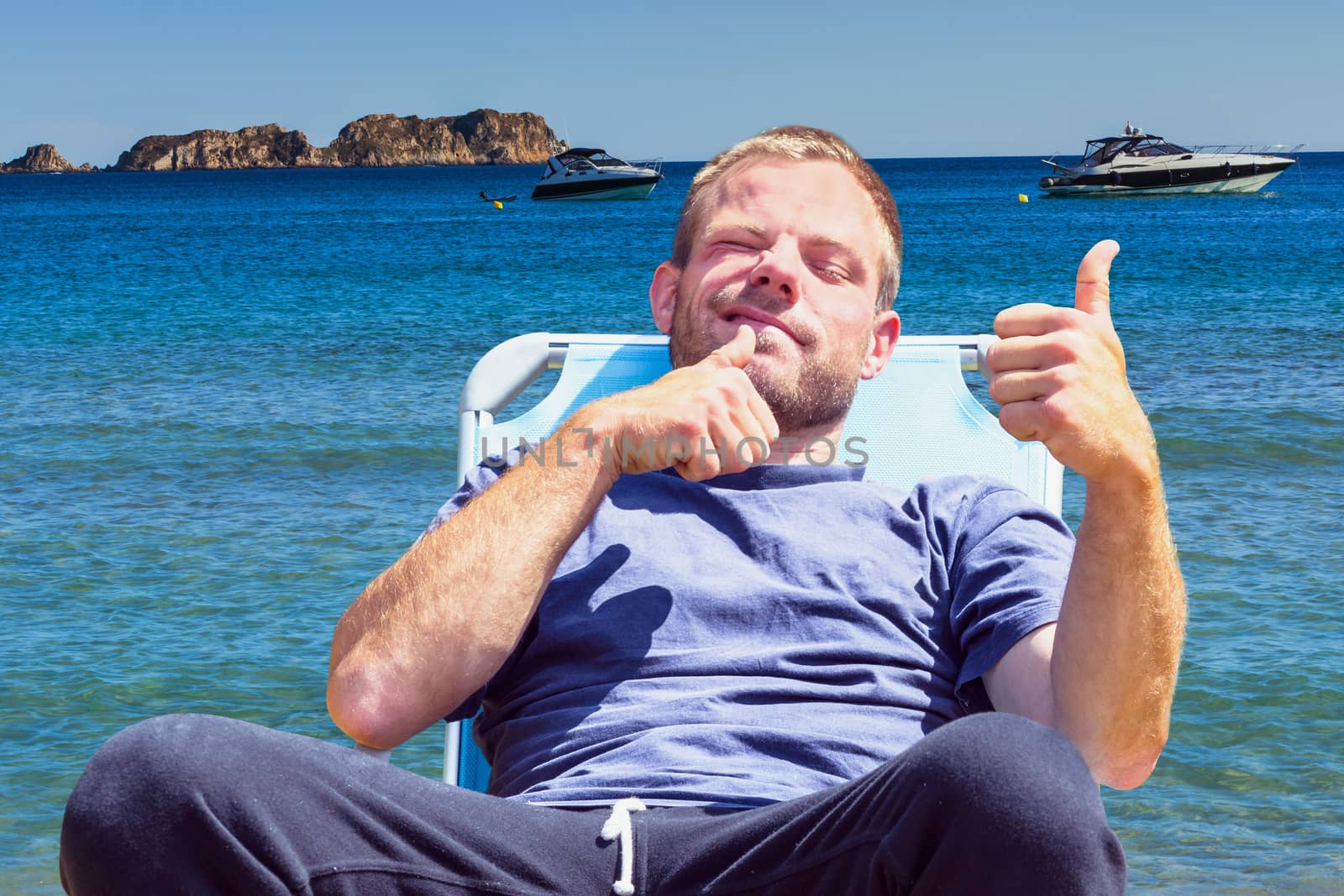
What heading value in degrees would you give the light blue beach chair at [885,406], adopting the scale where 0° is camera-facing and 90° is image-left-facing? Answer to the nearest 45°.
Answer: approximately 0°
